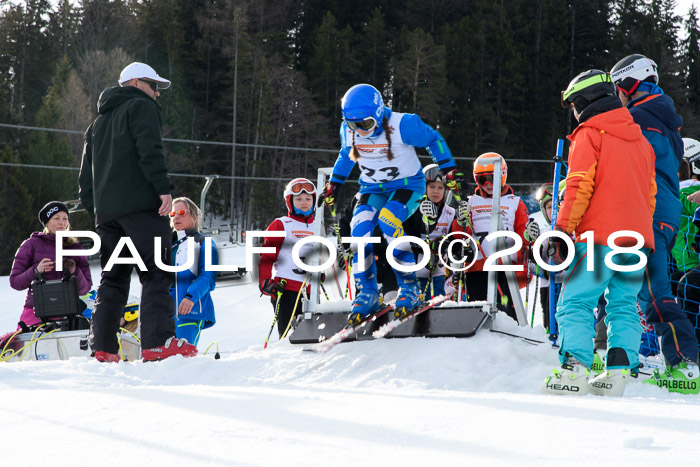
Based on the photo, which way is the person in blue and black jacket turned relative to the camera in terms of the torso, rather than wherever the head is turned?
to the viewer's left

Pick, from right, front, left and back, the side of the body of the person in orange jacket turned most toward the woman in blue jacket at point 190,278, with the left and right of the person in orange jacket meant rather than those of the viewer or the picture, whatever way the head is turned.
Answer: front

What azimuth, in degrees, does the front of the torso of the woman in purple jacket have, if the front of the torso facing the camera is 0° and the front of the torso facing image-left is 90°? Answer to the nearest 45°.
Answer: approximately 315°

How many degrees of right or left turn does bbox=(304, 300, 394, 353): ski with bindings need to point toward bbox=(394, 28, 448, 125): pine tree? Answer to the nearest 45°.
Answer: approximately 135° to its right

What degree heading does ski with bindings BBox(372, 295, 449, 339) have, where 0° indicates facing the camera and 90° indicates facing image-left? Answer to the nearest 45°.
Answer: approximately 45°

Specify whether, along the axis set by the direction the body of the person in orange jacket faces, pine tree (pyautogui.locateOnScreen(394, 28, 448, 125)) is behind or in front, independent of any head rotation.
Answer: in front

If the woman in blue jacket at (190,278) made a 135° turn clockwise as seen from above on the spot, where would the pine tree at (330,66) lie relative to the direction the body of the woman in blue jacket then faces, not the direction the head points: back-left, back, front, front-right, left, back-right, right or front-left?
front

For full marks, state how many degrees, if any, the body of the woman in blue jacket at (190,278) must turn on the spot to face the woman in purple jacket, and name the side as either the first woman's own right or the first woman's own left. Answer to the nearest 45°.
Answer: approximately 90° to the first woman's own right

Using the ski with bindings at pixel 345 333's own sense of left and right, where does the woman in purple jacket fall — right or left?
on its right

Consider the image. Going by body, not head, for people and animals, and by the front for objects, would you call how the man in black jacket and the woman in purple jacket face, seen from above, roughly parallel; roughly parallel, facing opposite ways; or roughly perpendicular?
roughly perpendicular

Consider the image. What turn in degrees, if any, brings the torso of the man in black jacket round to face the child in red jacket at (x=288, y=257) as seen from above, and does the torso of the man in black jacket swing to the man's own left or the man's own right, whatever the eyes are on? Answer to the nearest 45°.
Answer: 0° — they already face them

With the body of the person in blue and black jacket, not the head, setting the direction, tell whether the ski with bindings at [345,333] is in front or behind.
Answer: in front

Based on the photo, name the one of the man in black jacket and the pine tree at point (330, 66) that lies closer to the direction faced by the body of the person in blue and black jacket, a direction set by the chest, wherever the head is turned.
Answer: the man in black jacket
